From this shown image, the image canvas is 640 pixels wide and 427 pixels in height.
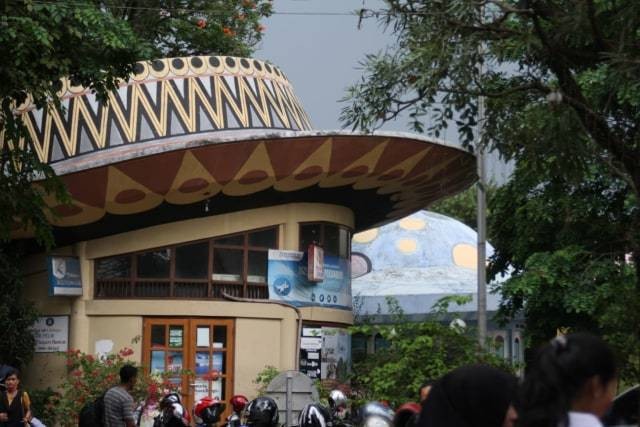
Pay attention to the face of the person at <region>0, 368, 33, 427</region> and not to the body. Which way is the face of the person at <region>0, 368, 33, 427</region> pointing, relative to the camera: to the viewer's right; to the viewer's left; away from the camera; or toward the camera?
toward the camera

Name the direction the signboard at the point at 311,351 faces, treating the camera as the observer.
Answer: facing the viewer

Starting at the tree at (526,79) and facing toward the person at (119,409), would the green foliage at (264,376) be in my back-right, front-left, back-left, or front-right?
front-right

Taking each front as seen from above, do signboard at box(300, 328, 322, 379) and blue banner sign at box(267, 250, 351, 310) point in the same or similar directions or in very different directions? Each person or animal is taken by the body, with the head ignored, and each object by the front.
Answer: same or similar directions

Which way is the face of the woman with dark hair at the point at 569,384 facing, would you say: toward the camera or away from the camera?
away from the camera

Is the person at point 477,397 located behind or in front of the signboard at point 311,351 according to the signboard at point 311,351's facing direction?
in front

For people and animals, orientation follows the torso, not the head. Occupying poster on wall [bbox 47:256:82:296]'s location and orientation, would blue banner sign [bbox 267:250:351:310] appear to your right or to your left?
on your left

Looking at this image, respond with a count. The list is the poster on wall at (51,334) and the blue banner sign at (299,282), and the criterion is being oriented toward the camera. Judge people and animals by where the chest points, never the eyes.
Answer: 2

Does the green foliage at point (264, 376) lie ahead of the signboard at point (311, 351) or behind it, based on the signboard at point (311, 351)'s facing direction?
ahead

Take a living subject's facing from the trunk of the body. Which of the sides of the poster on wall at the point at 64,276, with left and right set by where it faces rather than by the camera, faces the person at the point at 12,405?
front

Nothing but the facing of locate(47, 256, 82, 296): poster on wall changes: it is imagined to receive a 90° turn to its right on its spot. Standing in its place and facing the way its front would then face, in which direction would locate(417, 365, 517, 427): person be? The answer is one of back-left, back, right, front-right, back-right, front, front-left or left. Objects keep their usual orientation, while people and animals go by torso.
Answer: left

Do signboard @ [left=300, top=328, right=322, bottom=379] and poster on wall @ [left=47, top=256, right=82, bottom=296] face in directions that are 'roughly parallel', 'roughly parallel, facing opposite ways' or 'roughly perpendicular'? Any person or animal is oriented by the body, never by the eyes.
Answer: roughly parallel

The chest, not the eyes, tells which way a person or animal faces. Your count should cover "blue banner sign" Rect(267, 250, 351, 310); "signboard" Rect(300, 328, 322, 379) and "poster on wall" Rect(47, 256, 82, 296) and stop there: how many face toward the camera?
3

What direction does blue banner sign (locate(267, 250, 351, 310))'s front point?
toward the camera
